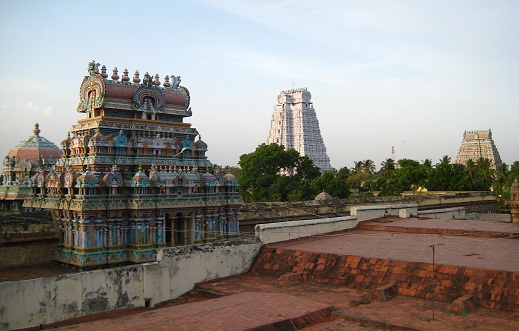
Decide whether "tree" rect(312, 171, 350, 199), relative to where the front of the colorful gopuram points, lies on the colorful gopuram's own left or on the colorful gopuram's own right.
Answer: on the colorful gopuram's own left

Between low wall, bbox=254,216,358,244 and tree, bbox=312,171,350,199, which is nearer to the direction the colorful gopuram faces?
the low wall

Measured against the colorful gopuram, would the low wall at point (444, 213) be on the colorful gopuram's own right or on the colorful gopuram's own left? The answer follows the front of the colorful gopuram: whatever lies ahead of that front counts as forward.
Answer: on the colorful gopuram's own left

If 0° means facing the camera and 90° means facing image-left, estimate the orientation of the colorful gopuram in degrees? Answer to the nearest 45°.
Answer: approximately 315°

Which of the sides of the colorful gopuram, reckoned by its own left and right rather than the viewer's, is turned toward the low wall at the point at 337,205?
left

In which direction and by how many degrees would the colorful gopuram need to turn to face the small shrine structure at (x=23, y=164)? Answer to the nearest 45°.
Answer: approximately 180°
